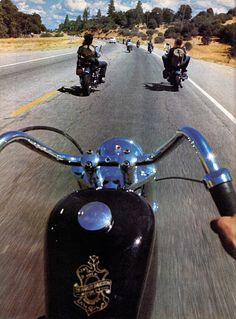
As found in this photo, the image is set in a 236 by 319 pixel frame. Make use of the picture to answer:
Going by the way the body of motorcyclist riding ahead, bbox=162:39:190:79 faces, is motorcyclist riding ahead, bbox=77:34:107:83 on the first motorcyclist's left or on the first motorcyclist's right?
on the first motorcyclist's left

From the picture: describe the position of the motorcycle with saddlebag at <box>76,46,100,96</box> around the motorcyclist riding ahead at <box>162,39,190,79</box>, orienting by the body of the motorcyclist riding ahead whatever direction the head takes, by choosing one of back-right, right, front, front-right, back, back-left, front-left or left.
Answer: back-left

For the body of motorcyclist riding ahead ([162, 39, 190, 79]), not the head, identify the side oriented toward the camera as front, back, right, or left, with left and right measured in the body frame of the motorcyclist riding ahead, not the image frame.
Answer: back
